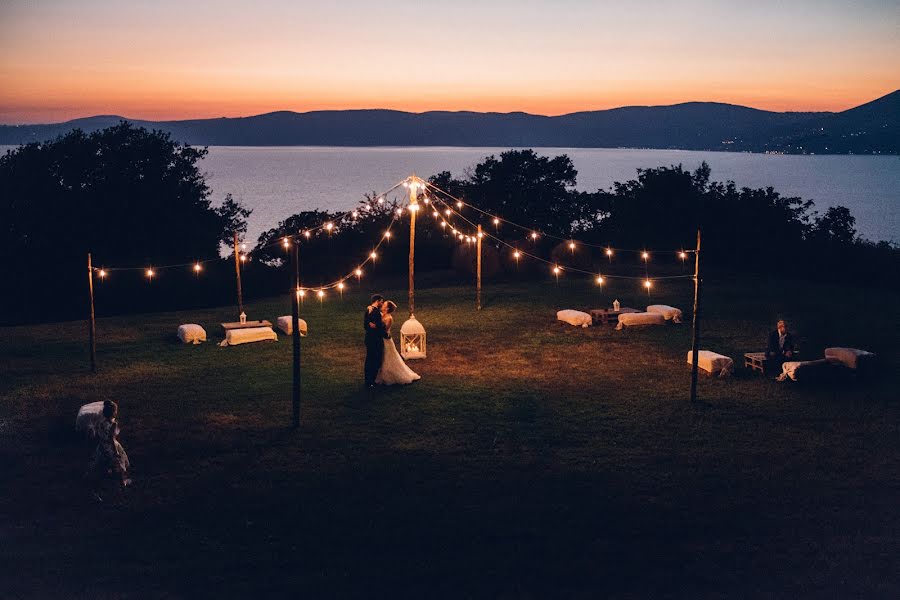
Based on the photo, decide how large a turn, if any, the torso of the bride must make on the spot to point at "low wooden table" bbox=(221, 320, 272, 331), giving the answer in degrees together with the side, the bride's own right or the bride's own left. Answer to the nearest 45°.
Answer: approximately 45° to the bride's own right

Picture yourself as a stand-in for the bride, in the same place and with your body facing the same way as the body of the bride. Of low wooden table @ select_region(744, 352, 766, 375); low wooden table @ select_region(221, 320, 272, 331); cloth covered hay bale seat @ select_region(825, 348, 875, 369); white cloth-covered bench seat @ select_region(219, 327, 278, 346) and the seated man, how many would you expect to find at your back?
3

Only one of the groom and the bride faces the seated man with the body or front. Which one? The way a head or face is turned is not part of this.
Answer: the groom

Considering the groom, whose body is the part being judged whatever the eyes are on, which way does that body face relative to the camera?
to the viewer's right

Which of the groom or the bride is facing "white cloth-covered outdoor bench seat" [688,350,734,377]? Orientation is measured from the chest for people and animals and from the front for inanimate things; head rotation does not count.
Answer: the groom

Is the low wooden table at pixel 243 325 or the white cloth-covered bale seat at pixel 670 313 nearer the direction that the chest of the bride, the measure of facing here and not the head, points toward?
the low wooden table

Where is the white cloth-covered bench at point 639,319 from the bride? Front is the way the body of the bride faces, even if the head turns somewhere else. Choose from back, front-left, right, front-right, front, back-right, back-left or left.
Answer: back-right

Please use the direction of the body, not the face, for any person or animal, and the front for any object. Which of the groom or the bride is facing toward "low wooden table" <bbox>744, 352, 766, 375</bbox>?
the groom

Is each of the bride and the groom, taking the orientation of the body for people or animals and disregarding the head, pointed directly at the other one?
yes

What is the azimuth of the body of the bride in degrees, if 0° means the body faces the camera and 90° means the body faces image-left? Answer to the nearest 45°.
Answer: approximately 90°

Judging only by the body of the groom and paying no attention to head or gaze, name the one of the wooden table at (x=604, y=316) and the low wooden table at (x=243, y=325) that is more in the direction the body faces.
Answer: the wooden table at (x=604, y=316)

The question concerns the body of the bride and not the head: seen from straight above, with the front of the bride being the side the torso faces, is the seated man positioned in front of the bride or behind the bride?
behind

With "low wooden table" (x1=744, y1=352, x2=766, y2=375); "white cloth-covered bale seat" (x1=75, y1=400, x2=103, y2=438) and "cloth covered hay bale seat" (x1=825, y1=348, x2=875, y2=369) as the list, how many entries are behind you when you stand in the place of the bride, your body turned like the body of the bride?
2

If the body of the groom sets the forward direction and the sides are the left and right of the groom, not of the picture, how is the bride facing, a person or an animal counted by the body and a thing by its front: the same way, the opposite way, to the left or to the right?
the opposite way
